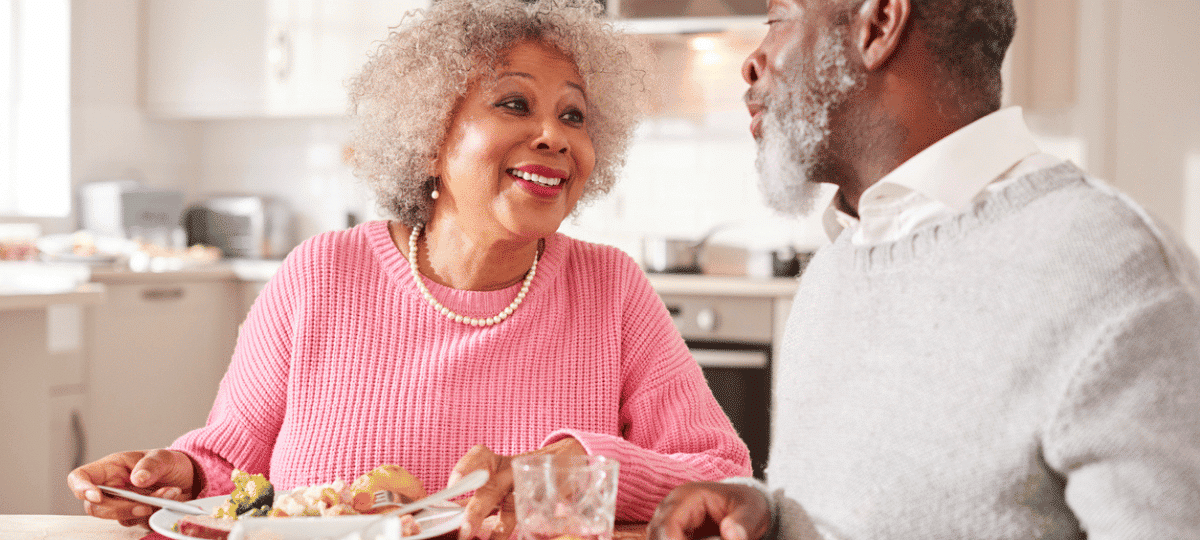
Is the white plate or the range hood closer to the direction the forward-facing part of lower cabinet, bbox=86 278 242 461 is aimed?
the white plate

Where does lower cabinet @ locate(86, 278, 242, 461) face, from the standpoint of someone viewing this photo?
facing the viewer

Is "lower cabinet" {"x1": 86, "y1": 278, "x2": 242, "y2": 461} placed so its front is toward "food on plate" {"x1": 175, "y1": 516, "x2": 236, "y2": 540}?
yes

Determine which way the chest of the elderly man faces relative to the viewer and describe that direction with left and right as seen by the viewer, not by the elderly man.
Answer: facing the viewer and to the left of the viewer

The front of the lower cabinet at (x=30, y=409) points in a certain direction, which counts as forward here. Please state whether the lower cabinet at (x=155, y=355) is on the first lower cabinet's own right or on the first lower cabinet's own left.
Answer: on the first lower cabinet's own left

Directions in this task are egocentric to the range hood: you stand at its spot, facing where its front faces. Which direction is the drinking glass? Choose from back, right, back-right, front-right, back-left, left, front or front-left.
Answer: front

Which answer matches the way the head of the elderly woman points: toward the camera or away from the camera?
toward the camera

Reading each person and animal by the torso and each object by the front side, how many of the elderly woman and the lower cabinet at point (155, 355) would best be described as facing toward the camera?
2

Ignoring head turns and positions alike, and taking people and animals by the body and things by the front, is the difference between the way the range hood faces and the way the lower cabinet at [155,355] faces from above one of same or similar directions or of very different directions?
same or similar directions

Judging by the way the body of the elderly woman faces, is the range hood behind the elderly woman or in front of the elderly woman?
behind

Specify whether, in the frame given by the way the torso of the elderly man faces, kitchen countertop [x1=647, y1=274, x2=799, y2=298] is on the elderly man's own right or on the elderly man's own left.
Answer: on the elderly man's own right

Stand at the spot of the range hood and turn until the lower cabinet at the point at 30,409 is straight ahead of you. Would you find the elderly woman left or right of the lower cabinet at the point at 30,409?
left

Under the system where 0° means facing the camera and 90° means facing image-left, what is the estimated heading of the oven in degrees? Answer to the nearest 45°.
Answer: approximately 0°

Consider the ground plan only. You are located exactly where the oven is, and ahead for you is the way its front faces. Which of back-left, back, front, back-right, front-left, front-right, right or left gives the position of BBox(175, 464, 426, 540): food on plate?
front

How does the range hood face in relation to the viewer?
toward the camera
